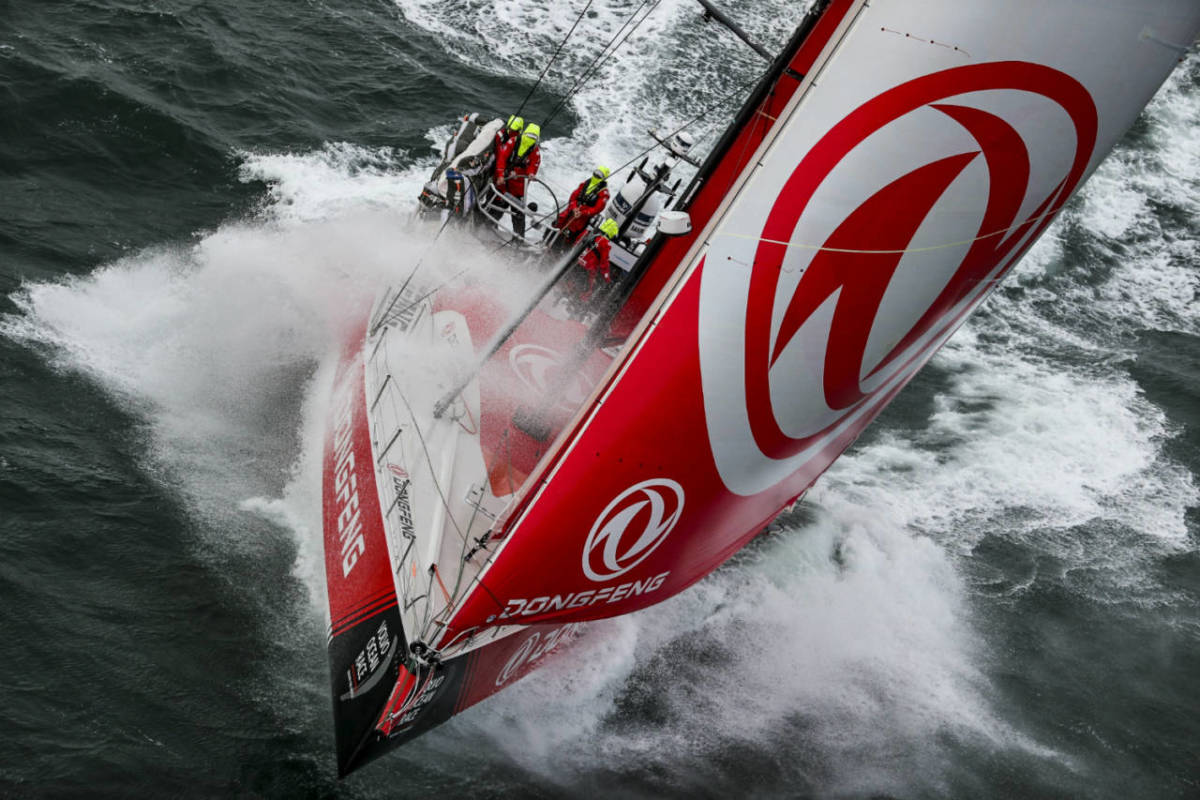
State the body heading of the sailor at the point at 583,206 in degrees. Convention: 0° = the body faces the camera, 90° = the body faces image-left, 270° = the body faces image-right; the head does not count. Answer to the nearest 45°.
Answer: approximately 45°

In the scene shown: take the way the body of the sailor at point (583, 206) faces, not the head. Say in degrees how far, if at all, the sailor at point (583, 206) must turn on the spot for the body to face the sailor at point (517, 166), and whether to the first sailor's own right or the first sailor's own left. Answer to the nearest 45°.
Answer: approximately 90° to the first sailor's own right

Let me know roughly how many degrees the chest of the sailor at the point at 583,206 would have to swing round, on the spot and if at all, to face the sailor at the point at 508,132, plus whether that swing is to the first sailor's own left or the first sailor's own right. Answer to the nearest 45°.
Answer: approximately 90° to the first sailor's own right

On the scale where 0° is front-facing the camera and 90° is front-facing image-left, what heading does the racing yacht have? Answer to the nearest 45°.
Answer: approximately 0°
